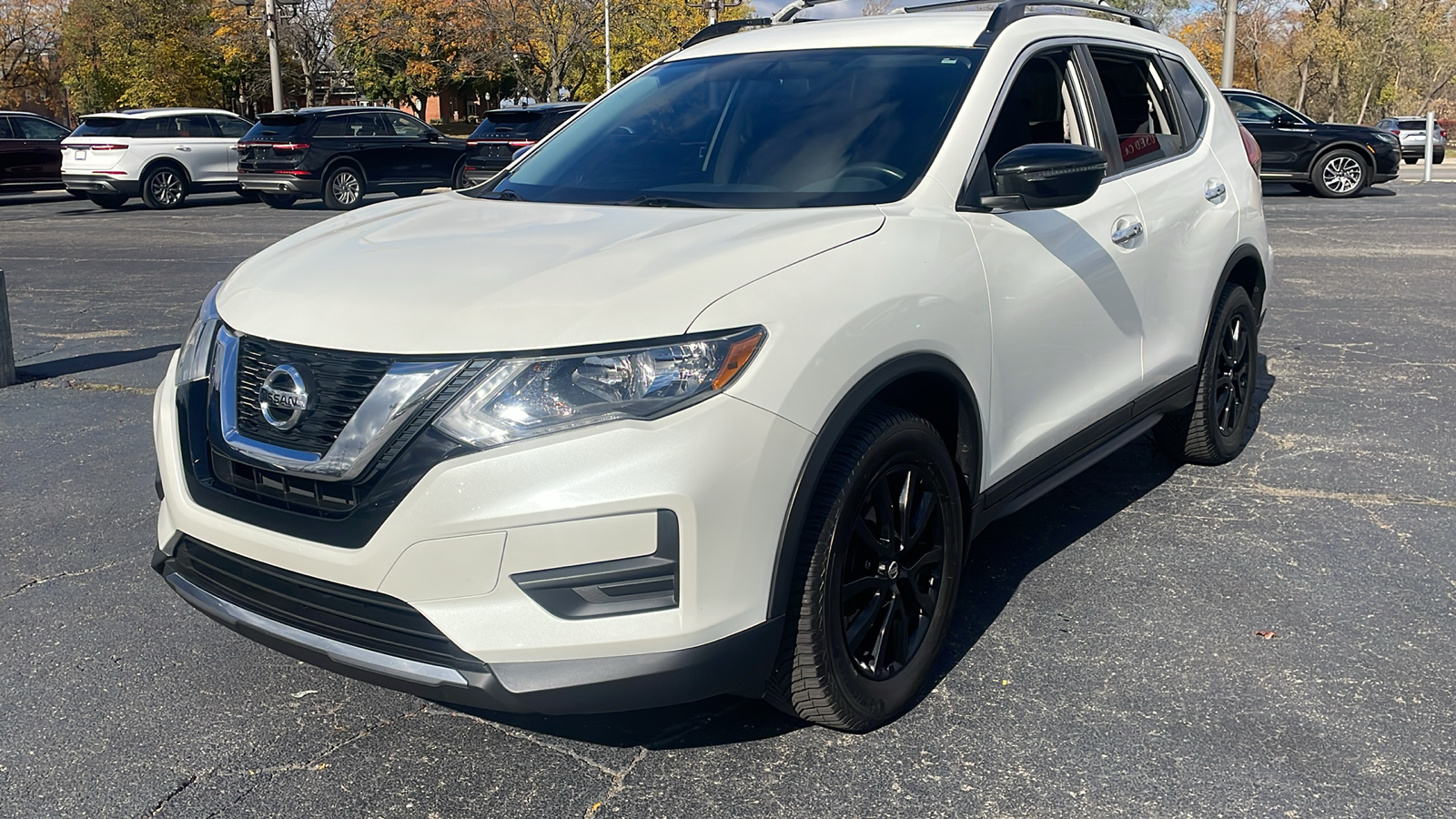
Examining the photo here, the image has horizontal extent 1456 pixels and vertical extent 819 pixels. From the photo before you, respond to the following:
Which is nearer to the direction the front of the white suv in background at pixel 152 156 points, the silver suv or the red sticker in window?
the silver suv

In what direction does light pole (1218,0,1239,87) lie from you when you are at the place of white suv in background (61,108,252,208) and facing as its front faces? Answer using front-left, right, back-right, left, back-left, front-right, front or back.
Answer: front-right

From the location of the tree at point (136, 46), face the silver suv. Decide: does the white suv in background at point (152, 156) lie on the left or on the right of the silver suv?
right

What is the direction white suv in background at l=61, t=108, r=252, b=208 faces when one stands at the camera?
facing away from the viewer and to the right of the viewer

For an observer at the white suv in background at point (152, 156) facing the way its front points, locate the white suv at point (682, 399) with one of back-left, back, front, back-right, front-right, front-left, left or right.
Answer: back-right

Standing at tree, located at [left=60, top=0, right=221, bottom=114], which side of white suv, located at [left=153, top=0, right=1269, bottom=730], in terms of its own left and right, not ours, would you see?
right

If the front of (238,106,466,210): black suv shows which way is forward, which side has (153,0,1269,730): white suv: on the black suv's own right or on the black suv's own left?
on the black suv's own right

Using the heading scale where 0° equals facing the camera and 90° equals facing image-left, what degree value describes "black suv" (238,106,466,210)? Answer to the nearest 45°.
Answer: approximately 225°

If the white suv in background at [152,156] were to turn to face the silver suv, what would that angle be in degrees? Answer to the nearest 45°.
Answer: approximately 45° to its right

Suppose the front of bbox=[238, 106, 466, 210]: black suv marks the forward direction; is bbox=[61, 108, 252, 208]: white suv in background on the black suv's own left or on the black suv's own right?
on the black suv's own left

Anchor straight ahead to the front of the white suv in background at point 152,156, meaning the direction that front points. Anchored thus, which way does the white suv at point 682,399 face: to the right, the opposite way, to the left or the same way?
the opposite way

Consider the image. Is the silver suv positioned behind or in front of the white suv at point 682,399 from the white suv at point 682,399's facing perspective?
behind
